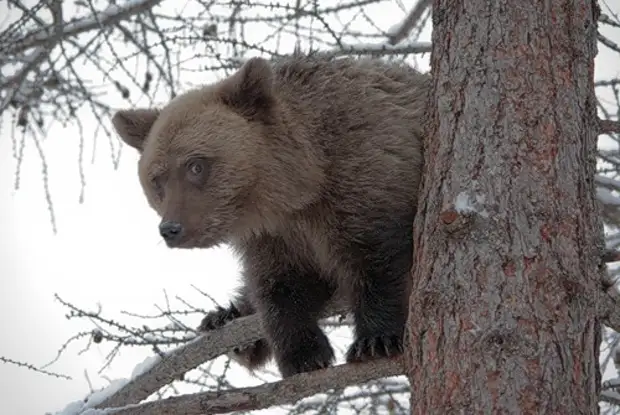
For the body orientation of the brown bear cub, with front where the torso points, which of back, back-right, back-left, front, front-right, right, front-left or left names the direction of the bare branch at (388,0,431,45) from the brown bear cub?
back

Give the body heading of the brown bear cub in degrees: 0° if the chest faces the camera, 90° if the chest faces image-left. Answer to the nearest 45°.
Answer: approximately 45°

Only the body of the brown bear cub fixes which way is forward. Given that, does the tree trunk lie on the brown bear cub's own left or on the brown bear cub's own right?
on the brown bear cub's own left

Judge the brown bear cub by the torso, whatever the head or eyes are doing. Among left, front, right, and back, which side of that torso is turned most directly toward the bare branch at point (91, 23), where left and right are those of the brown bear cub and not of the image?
right
